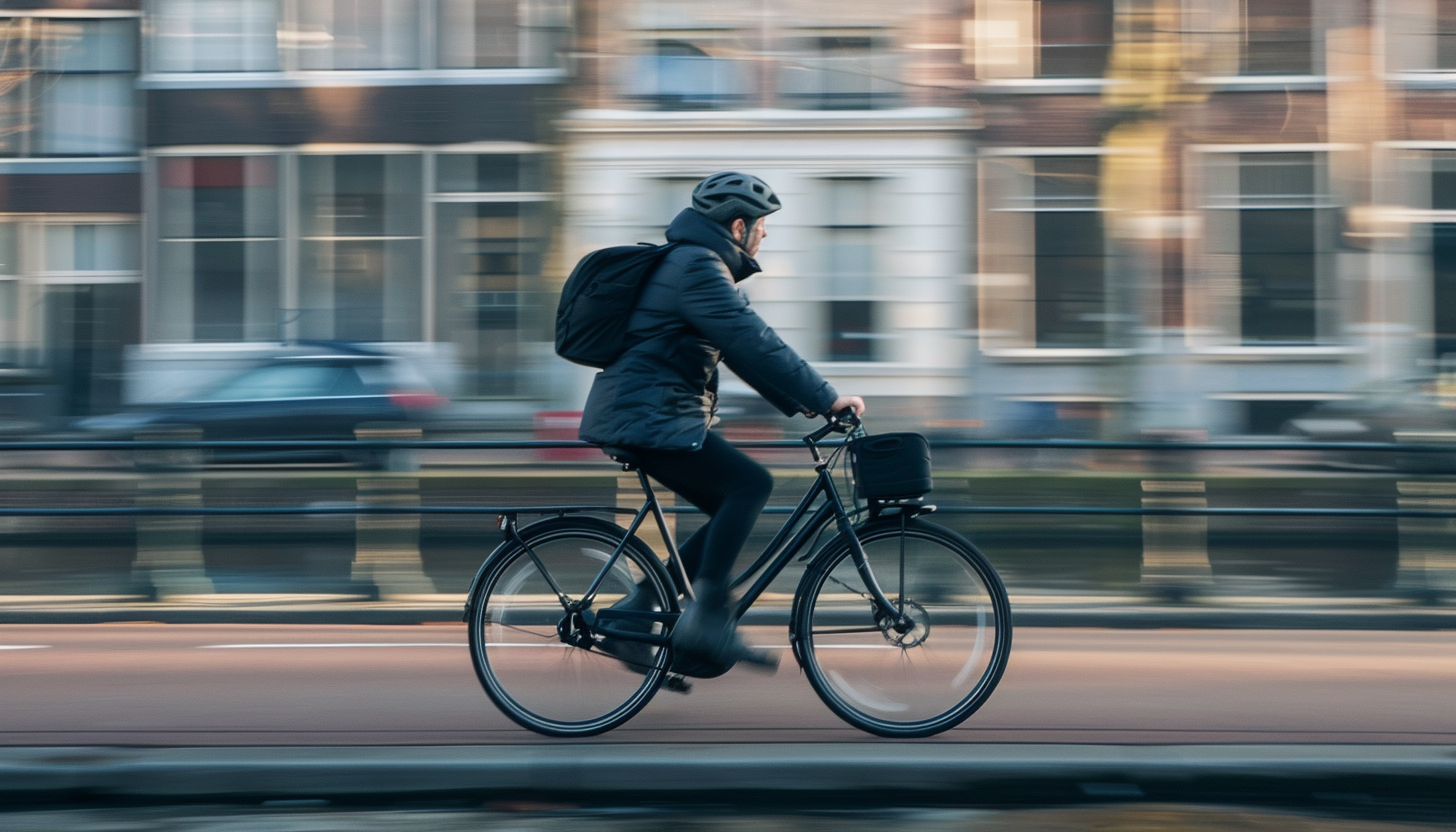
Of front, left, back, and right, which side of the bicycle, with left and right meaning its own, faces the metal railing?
left

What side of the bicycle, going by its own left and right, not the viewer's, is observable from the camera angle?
right

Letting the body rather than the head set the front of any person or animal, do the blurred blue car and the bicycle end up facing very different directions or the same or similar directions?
very different directions

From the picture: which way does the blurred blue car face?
to the viewer's left

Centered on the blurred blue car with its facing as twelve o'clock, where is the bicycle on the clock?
The bicycle is roughly at 9 o'clock from the blurred blue car.

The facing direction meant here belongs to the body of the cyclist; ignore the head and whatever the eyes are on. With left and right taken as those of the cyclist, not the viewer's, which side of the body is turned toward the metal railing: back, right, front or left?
left

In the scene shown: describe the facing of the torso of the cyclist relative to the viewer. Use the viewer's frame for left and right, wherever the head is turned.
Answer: facing to the right of the viewer

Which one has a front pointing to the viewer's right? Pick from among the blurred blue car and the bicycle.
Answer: the bicycle

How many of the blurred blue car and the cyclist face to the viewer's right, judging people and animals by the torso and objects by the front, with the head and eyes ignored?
1
